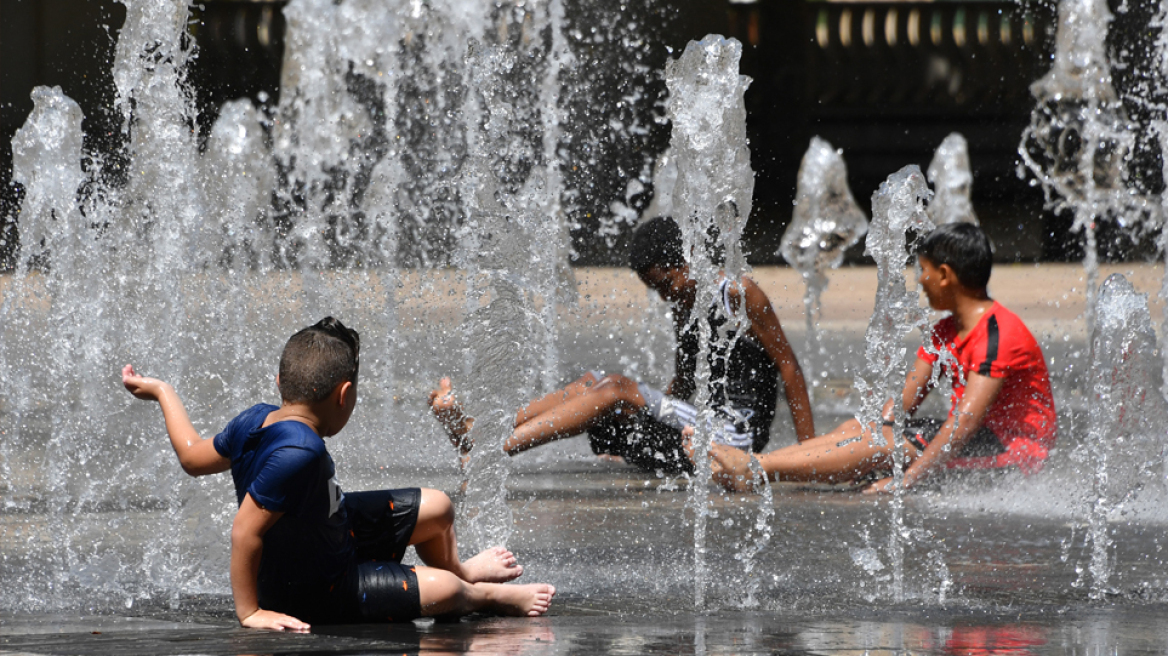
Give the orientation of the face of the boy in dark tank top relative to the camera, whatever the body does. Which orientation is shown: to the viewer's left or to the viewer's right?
to the viewer's left

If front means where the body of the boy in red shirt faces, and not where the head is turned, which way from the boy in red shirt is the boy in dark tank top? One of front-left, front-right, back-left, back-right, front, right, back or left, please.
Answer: front

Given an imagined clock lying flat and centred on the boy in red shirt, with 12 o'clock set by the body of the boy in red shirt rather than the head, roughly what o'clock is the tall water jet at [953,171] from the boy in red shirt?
The tall water jet is roughly at 3 o'clock from the boy in red shirt.

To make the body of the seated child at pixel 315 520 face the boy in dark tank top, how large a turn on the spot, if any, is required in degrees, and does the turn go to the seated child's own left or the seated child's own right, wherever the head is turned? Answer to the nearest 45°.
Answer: approximately 45° to the seated child's own left

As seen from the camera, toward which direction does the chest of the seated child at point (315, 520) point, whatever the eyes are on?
to the viewer's right

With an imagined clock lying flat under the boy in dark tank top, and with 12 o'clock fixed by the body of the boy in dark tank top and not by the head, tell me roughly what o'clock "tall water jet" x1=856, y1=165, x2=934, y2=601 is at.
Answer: The tall water jet is roughly at 8 o'clock from the boy in dark tank top.

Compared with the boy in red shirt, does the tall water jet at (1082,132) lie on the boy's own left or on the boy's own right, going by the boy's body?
on the boy's own right

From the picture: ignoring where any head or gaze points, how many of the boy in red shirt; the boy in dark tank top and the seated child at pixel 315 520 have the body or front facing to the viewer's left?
2

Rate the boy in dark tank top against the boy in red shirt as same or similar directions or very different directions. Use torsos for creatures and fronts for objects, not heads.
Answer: same or similar directions

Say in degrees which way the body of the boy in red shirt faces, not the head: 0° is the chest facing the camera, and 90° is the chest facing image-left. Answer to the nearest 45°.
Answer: approximately 90°

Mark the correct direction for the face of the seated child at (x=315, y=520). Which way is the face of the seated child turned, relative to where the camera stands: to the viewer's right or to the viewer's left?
to the viewer's right

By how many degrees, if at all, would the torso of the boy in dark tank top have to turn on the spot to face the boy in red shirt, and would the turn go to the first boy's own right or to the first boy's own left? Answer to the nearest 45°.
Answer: approximately 180°

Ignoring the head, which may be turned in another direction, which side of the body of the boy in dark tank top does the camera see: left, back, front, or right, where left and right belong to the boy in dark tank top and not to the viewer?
left

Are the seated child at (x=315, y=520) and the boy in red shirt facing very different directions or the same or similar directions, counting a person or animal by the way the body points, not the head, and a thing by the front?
very different directions

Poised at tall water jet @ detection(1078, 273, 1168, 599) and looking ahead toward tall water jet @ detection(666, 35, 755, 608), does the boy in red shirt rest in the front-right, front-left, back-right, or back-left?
front-right
